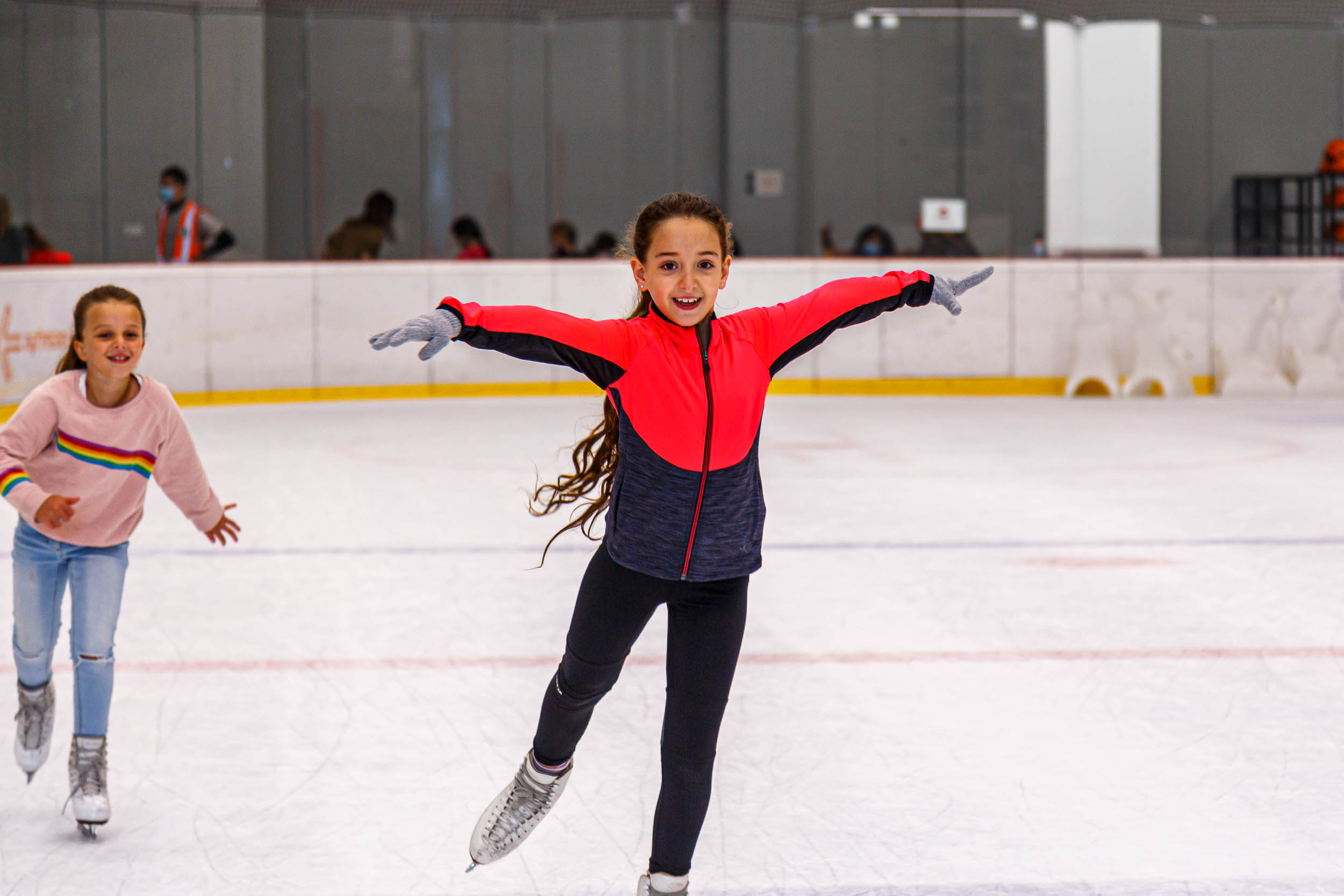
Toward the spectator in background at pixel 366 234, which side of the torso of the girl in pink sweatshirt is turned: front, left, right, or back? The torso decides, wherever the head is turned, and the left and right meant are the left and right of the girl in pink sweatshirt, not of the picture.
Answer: back

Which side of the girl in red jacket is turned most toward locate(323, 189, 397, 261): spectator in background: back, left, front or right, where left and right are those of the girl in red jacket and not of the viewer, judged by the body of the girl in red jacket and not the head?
back

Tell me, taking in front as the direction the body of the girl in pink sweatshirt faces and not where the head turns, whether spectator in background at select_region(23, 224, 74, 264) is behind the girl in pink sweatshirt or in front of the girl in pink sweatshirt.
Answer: behind

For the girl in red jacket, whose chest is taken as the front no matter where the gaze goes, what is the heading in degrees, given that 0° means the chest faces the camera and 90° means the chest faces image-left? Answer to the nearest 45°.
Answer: approximately 0°

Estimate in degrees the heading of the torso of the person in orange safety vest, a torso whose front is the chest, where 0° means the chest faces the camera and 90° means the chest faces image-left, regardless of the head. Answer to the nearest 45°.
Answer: approximately 45°
